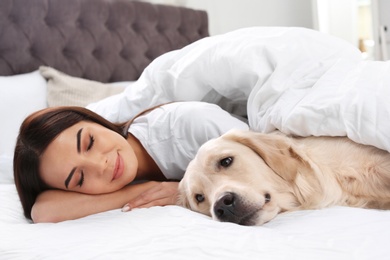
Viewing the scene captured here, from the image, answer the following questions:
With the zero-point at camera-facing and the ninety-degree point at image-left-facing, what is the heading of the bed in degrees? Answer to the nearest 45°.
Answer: approximately 315°
